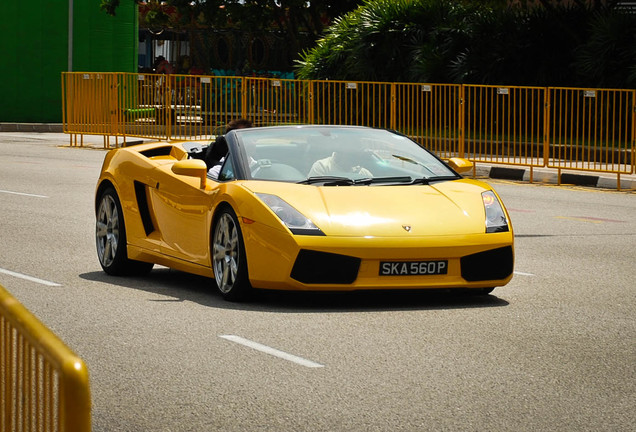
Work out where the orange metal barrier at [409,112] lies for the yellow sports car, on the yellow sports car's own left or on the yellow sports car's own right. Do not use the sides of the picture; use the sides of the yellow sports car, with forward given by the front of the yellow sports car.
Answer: on the yellow sports car's own left

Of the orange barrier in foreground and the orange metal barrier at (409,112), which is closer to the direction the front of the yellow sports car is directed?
the orange barrier in foreground

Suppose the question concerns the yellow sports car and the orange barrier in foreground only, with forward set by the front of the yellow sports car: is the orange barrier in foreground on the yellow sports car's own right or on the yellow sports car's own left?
on the yellow sports car's own right

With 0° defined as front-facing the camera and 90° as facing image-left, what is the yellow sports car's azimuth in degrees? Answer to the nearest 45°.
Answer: approximately 315°
